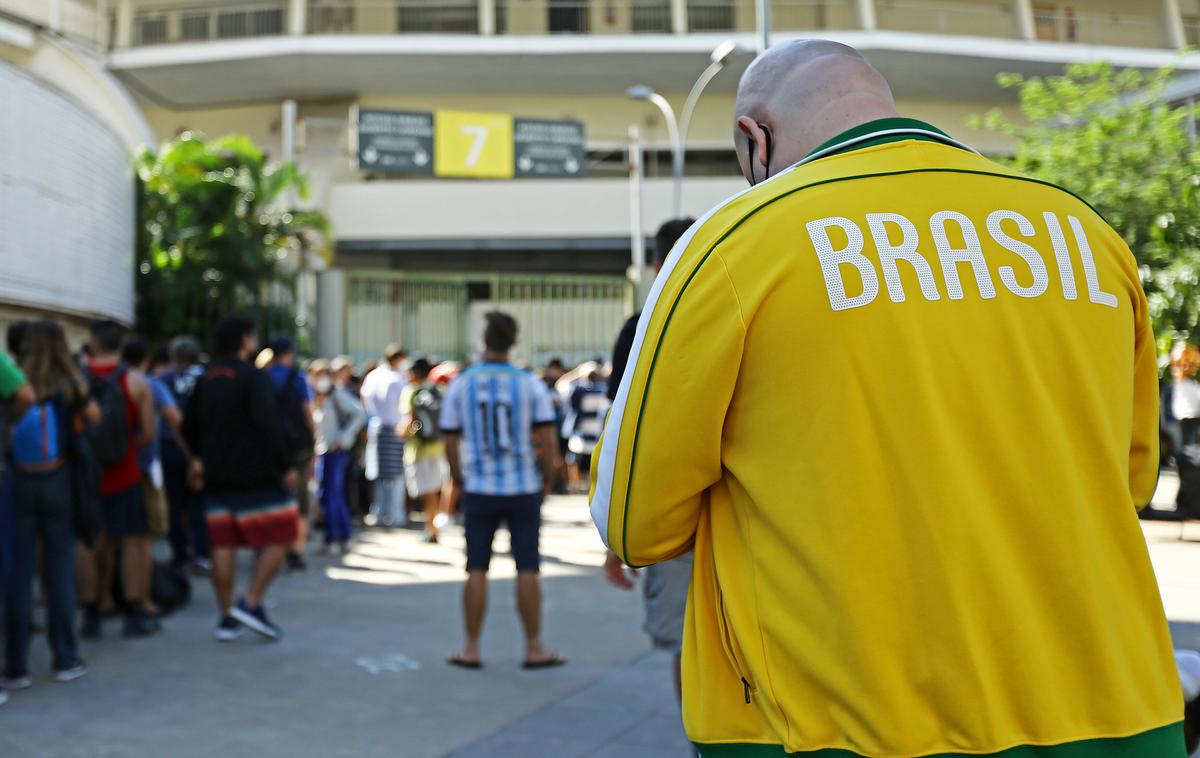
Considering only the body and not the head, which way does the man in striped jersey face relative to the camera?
away from the camera

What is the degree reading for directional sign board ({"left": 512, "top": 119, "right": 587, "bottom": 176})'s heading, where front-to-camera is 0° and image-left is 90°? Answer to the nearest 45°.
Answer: approximately 0°

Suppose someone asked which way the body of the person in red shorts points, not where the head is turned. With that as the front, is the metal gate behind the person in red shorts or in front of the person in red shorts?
in front

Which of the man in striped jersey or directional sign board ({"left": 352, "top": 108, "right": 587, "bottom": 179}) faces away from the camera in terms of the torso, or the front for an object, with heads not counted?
the man in striped jersey

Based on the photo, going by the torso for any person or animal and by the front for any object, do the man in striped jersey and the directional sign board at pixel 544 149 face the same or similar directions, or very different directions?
very different directions

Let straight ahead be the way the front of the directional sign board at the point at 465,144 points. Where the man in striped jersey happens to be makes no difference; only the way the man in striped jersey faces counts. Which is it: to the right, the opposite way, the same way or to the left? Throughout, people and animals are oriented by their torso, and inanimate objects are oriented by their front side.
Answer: the opposite way

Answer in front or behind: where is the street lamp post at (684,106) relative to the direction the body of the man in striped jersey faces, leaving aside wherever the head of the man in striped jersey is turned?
in front

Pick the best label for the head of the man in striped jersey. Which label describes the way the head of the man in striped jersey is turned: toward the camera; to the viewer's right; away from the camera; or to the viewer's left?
away from the camera

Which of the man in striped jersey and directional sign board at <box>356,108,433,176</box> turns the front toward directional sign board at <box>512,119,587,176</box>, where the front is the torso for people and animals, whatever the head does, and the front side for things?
the man in striped jersey

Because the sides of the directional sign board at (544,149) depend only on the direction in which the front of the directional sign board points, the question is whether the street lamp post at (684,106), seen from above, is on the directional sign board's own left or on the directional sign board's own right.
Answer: on the directional sign board's own left

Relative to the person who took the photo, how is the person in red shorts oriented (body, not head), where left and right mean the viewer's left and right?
facing away from the viewer and to the right of the viewer
